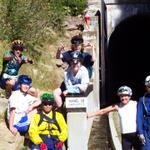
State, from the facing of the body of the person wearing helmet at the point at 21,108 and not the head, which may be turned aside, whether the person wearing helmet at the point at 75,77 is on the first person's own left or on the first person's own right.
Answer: on the first person's own left

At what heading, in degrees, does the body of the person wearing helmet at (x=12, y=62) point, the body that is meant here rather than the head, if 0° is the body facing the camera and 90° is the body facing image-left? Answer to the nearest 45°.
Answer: approximately 315°

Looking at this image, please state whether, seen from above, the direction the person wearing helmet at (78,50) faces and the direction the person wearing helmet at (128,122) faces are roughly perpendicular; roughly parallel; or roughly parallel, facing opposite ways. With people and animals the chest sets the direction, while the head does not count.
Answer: roughly parallel

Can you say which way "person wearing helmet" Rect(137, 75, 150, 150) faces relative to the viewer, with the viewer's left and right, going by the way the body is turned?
facing the viewer

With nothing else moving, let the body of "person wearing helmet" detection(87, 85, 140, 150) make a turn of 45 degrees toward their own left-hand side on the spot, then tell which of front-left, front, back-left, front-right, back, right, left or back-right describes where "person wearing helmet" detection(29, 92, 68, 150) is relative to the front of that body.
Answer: back-right

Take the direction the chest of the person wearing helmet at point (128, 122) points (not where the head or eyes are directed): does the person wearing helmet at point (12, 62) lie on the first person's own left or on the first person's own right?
on the first person's own right

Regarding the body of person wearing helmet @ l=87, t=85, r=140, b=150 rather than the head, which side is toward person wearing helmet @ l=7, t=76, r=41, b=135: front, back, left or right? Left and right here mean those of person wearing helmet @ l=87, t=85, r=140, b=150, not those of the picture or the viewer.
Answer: right

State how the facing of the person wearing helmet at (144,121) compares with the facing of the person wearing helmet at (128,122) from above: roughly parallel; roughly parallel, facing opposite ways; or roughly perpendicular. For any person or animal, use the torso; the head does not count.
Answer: roughly parallel

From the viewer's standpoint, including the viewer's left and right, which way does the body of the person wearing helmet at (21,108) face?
facing the viewer and to the right of the viewer

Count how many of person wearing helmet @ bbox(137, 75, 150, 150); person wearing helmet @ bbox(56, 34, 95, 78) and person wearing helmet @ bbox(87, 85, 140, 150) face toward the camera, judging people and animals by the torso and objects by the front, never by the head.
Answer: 3

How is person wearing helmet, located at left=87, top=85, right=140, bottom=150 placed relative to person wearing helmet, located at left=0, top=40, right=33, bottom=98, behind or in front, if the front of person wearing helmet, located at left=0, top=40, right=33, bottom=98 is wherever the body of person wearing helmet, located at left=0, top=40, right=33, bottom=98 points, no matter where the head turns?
in front

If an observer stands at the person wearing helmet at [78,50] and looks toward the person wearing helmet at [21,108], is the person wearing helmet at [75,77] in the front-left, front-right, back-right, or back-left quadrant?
front-left

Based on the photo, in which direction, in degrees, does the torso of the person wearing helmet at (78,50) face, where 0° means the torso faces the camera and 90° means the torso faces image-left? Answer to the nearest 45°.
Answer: approximately 0°

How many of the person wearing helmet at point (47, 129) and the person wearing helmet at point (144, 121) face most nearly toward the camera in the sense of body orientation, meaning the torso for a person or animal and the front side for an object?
2
